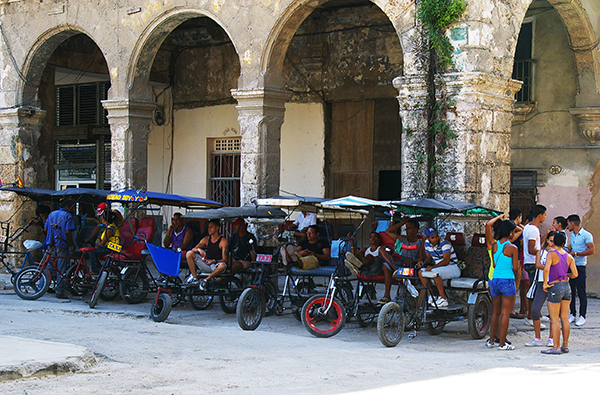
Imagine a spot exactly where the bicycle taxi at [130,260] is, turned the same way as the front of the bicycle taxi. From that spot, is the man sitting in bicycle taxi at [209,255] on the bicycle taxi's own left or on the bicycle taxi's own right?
on the bicycle taxi's own left

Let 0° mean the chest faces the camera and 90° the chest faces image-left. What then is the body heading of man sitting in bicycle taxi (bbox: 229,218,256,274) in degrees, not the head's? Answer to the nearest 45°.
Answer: approximately 45°

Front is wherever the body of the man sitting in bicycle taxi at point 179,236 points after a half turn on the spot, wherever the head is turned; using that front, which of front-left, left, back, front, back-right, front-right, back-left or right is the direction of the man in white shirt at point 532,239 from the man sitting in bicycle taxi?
right

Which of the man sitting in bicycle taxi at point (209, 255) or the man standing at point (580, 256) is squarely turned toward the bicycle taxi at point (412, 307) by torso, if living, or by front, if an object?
the man standing

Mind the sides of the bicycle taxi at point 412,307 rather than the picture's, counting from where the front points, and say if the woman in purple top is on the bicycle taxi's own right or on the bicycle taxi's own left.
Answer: on the bicycle taxi's own left

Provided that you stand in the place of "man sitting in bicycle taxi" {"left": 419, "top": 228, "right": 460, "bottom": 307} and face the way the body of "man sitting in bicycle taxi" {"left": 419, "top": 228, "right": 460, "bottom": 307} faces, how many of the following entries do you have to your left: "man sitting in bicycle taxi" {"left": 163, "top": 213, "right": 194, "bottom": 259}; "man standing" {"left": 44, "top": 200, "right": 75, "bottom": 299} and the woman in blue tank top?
1

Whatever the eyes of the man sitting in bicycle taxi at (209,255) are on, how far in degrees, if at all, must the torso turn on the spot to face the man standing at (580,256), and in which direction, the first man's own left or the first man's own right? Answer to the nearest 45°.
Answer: approximately 135° to the first man's own left

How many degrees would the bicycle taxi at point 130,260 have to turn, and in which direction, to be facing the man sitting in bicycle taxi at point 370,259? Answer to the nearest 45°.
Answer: approximately 90° to its left

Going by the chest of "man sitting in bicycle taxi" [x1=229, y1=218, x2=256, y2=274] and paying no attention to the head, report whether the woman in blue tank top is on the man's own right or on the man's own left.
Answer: on the man's own left

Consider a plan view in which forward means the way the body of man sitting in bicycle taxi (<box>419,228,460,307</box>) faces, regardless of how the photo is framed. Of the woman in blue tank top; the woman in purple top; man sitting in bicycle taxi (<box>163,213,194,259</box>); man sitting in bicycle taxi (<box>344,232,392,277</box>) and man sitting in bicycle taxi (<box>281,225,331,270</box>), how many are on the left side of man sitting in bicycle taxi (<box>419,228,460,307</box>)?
2

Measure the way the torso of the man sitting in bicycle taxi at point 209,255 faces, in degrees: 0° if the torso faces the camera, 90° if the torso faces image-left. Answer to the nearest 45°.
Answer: approximately 45°

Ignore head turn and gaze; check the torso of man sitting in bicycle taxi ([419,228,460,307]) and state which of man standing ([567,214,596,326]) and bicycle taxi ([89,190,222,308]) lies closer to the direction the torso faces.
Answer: the bicycle taxi
